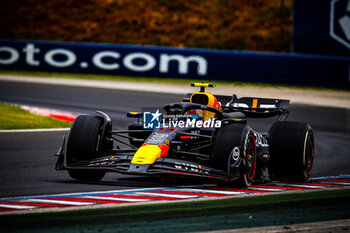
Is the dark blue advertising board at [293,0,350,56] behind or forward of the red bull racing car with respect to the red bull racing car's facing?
behind

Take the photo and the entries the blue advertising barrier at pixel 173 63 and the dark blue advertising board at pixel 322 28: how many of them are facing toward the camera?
2

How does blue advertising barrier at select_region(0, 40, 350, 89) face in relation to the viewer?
toward the camera

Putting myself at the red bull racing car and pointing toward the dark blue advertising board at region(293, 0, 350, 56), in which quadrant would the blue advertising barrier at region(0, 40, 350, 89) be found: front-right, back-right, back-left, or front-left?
front-left

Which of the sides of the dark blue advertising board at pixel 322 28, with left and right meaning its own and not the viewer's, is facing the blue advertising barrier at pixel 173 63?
right

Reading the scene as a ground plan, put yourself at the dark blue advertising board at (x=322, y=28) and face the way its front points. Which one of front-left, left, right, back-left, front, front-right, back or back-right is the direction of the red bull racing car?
front

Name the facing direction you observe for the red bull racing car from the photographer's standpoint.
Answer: facing the viewer and to the left of the viewer

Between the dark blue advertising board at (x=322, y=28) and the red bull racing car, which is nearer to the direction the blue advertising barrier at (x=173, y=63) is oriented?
the red bull racing car

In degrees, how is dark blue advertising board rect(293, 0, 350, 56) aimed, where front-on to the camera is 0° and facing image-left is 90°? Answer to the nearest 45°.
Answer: approximately 0°

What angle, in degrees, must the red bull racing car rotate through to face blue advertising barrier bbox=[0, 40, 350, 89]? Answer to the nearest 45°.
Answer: approximately 135° to its right

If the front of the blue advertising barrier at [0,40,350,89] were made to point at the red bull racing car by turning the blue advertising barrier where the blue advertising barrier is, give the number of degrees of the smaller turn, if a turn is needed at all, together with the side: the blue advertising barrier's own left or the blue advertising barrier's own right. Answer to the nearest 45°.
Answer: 0° — it already faces it

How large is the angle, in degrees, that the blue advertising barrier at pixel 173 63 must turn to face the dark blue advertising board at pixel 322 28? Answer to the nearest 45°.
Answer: approximately 90° to its left
